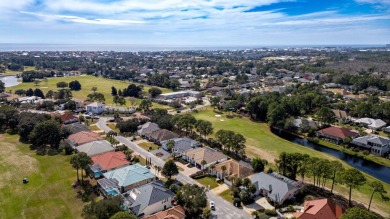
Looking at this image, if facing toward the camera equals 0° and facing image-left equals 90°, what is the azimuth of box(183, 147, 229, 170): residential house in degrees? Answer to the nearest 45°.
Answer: approximately 45°

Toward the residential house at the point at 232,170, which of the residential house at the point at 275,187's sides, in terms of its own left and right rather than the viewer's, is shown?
right

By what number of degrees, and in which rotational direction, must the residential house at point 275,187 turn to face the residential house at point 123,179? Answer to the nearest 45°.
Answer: approximately 45° to its right

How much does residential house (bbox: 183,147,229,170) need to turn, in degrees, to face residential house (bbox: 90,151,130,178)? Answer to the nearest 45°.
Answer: approximately 45° to its right

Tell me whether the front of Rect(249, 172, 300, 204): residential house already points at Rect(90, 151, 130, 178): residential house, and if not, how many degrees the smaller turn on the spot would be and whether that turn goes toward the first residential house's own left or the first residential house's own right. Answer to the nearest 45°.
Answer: approximately 45° to the first residential house's own right

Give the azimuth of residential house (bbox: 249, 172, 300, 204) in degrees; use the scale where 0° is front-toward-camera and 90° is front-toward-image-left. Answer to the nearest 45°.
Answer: approximately 45°

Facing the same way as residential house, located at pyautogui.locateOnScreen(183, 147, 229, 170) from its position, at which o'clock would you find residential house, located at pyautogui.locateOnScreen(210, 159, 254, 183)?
residential house, located at pyautogui.locateOnScreen(210, 159, 254, 183) is roughly at 9 o'clock from residential house, located at pyautogui.locateOnScreen(183, 147, 229, 170).

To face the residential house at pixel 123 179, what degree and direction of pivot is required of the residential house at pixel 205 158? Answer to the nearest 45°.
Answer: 0° — it already faces it

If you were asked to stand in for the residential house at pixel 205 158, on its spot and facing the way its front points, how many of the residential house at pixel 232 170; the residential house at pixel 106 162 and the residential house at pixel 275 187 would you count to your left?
2
